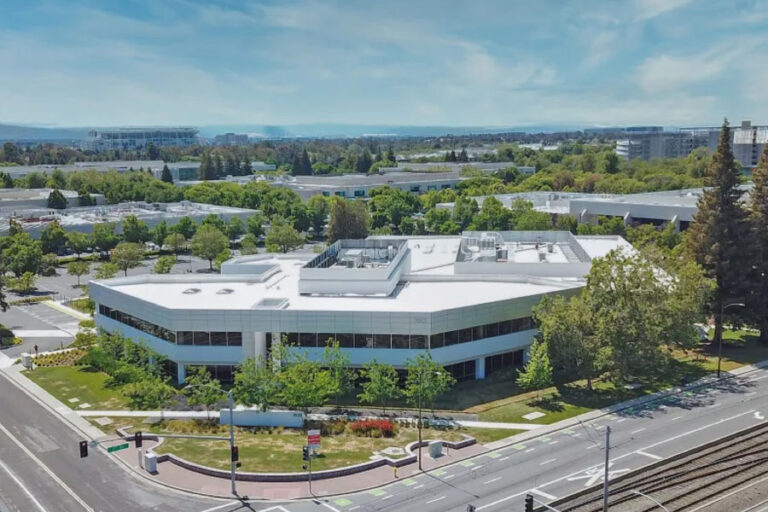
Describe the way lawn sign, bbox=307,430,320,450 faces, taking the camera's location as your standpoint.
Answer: facing the viewer

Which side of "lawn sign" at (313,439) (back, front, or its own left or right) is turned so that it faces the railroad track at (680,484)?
left
